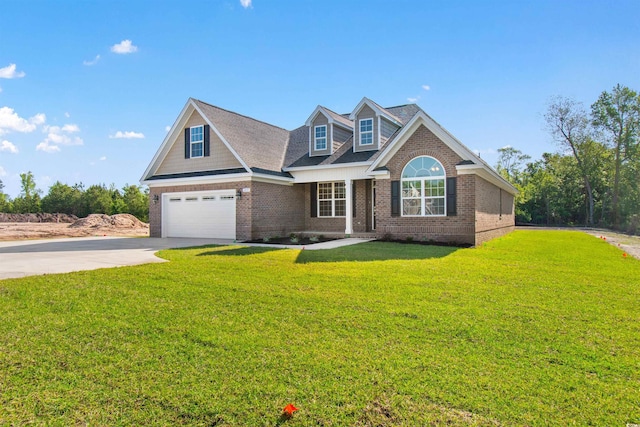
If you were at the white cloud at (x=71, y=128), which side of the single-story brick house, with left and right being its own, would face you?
right

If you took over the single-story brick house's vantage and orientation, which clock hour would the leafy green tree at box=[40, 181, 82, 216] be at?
The leafy green tree is roughly at 3 o'clock from the single-story brick house.

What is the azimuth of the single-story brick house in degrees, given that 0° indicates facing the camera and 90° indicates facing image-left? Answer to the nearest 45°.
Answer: approximately 45°

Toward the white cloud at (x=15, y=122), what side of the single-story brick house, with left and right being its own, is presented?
right

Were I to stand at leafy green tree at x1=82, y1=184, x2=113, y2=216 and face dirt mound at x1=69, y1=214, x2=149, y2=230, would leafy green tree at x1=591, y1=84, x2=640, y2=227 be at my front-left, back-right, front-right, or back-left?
front-left
